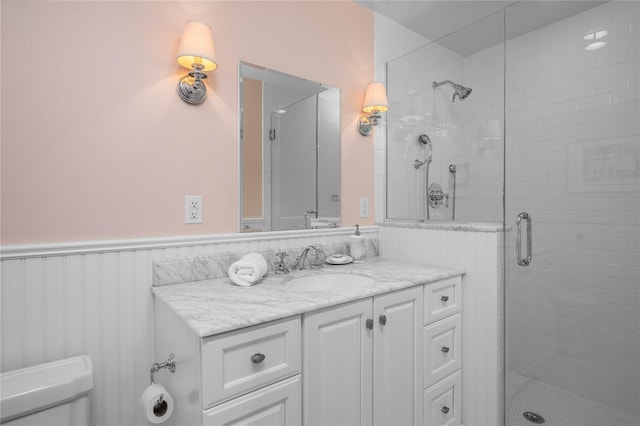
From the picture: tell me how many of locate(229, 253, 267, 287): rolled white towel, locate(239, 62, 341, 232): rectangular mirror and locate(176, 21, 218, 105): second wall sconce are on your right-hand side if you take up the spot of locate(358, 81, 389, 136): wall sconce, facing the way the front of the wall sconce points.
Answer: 3

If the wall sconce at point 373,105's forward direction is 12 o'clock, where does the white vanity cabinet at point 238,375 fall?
The white vanity cabinet is roughly at 2 o'clock from the wall sconce.

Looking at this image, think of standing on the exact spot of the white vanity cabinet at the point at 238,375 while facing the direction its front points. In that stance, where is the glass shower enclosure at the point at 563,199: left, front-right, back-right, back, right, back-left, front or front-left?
front-left

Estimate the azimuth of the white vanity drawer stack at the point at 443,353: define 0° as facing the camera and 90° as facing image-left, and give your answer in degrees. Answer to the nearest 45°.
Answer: approximately 315°

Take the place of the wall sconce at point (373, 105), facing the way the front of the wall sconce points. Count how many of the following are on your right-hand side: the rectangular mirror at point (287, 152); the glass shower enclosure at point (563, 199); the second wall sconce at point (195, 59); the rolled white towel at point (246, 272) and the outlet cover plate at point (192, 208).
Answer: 4

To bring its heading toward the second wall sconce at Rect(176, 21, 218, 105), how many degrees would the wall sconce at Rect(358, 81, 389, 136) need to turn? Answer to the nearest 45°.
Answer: approximately 90° to its right

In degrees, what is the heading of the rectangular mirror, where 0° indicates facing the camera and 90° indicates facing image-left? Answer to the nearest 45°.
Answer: approximately 315°

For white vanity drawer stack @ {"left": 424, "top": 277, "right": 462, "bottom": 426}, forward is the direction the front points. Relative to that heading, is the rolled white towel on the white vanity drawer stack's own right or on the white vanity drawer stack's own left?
on the white vanity drawer stack's own right

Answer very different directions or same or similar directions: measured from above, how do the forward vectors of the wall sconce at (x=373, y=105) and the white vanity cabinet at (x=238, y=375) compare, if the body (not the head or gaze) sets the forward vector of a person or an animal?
same or similar directions

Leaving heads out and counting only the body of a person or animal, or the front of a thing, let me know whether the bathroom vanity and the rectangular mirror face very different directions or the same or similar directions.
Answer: same or similar directions

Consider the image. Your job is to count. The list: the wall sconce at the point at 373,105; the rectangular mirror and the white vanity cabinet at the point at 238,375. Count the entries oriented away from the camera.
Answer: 0

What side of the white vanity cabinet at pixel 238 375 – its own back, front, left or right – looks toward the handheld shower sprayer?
left
